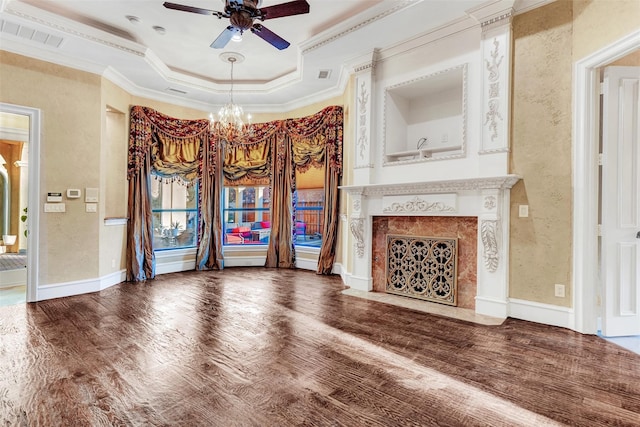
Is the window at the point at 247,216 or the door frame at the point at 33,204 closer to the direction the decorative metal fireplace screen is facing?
the door frame

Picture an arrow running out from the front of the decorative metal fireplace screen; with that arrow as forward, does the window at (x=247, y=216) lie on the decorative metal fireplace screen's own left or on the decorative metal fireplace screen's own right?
on the decorative metal fireplace screen's own right

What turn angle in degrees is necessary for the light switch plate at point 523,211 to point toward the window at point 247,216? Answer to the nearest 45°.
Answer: approximately 90° to its right

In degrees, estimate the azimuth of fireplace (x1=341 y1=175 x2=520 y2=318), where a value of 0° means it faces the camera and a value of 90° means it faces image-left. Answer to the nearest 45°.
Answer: approximately 45°

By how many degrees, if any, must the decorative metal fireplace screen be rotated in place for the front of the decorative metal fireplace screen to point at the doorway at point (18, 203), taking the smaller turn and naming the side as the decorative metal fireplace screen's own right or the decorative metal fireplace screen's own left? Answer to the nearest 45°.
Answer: approximately 45° to the decorative metal fireplace screen's own right

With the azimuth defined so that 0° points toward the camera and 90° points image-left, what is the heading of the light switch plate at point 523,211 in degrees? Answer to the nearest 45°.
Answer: approximately 0°

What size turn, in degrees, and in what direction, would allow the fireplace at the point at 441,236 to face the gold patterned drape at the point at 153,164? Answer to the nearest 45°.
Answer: approximately 45° to its right

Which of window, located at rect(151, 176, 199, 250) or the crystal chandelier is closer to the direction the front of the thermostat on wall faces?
the crystal chandelier

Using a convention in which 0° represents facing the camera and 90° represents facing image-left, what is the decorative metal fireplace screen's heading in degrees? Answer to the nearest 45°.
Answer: approximately 45°
